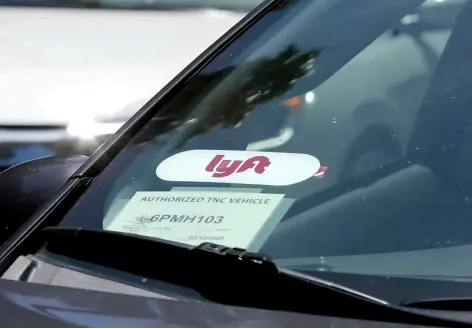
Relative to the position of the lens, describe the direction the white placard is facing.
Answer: facing the viewer and to the left of the viewer
